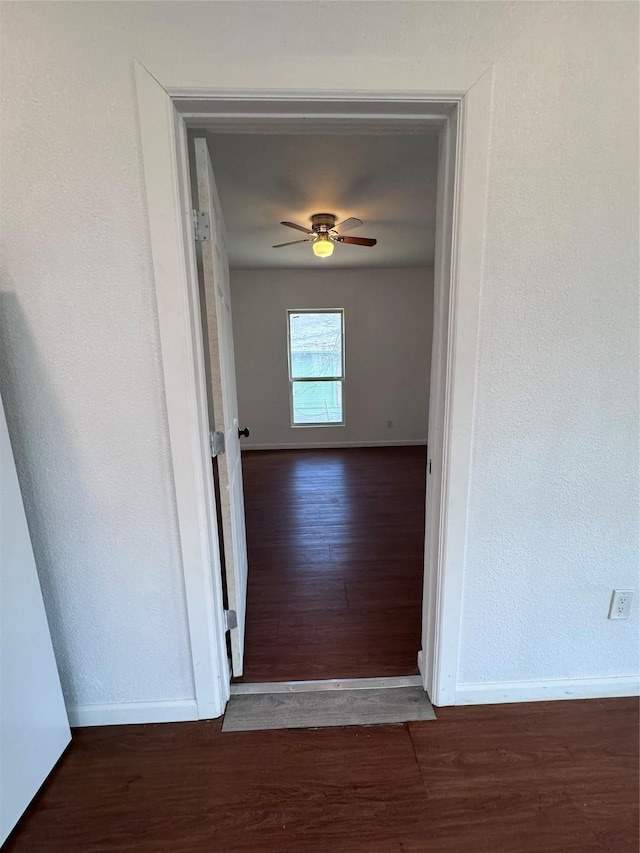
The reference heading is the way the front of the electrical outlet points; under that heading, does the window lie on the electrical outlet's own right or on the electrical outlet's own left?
on the electrical outlet's own right

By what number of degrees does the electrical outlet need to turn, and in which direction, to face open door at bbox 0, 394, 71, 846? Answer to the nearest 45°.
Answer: approximately 45° to its right

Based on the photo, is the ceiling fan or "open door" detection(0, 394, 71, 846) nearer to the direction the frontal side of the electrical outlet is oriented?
the open door

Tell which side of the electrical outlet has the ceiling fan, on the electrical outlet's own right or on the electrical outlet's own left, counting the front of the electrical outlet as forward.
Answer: on the electrical outlet's own right

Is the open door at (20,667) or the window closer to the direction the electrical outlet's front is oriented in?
the open door

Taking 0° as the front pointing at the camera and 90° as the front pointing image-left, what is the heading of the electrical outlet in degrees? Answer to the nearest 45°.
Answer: approximately 0°

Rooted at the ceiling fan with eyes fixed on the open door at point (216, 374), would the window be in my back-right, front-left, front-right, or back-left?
back-right
